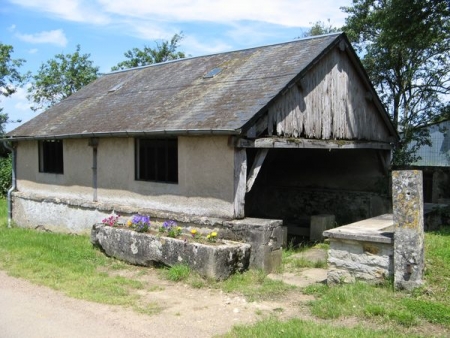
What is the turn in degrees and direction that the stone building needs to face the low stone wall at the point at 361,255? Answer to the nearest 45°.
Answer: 0° — it already faces it

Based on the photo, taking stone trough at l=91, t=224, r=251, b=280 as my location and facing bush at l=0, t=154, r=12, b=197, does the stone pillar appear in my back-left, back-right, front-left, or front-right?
back-right

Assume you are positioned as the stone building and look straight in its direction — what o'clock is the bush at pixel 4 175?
The bush is roughly at 6 o'clock from the stone building.

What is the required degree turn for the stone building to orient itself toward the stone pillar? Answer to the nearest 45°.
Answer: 0° — it already faces it

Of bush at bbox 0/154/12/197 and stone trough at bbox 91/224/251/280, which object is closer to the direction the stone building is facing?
the stone trough

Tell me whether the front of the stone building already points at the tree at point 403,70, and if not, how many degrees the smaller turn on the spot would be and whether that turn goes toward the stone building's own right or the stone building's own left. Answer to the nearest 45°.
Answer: approximately 90° to the stone building's own left

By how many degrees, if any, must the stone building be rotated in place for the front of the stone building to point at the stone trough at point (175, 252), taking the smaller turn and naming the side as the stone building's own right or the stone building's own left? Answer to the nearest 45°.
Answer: approximately 45° to the stone building's own right

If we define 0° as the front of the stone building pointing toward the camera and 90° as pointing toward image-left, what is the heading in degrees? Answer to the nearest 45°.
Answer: approximately 315°

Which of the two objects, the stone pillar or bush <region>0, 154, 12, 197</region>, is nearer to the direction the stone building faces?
the stone pillar

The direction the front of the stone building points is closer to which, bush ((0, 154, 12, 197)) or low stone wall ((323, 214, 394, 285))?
the low stone wall
